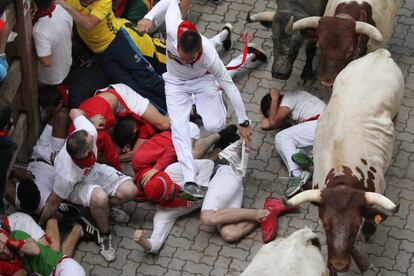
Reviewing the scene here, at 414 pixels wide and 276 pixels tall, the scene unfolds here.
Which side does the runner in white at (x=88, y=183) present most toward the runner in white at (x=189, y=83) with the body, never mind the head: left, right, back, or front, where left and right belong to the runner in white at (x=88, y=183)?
left

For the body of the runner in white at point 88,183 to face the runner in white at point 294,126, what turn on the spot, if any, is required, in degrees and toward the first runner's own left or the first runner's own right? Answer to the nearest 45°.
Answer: approximately 45° to the first runner's own left

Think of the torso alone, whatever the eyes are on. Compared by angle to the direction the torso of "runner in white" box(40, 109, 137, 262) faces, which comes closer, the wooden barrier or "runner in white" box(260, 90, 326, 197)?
the runner in white

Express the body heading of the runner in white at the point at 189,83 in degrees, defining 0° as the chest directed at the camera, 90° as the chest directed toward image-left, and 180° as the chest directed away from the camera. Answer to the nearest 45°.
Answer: approximately 0°

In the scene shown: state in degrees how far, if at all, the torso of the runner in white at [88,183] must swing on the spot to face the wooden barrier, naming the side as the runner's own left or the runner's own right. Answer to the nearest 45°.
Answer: approximately 180°

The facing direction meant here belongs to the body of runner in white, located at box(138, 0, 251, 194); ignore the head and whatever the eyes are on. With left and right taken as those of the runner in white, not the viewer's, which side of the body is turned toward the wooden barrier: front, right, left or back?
right

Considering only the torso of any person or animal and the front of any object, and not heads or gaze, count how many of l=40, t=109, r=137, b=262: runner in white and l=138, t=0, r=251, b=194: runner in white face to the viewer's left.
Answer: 0

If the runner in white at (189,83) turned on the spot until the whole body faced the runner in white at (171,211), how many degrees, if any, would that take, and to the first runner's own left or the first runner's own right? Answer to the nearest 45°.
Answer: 0° — they already face them

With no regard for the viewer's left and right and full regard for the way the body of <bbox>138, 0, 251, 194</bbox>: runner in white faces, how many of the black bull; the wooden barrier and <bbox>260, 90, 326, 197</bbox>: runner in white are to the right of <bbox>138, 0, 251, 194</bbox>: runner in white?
1

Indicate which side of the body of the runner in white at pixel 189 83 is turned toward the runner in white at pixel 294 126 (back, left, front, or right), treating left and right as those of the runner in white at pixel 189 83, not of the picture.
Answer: left

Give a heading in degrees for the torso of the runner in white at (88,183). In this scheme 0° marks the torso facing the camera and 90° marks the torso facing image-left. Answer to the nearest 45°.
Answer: approximately 315°

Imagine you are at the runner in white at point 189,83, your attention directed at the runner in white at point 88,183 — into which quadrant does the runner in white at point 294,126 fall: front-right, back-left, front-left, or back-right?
back-left
